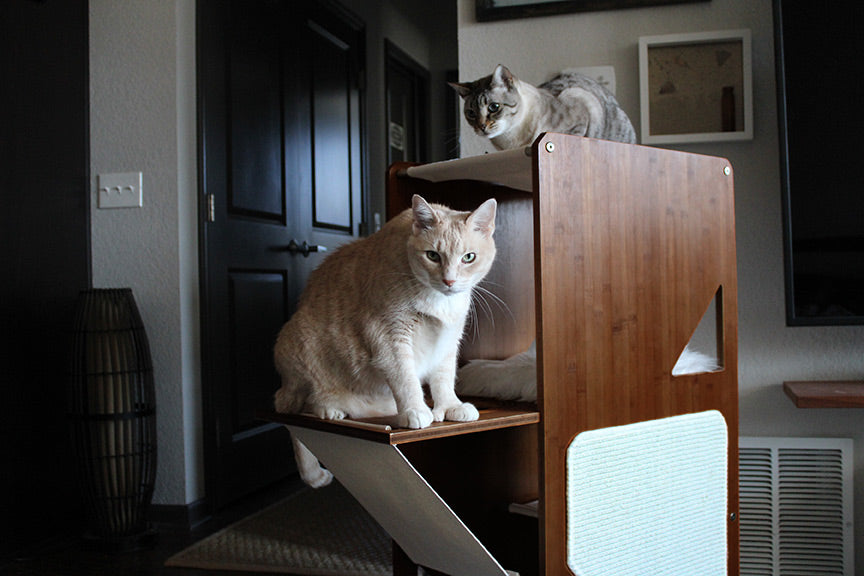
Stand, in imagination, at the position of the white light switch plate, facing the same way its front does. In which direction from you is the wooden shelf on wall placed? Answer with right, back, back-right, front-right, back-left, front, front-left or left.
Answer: front-left

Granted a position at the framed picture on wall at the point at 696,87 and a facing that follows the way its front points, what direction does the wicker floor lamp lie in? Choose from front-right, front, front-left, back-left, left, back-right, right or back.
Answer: right

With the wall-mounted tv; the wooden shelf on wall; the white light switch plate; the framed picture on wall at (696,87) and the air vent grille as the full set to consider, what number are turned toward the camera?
5

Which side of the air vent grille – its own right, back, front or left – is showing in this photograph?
front

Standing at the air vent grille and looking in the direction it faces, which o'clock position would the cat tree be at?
The cat tree is roughly at 1 o'clock from the air vent grille.

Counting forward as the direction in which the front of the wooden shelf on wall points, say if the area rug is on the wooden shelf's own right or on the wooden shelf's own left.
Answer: on the wooden shelf's own right

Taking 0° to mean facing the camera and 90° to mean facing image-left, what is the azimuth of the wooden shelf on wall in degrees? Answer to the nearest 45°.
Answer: approximately 0°

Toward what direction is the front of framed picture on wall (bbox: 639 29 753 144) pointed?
toward the camera

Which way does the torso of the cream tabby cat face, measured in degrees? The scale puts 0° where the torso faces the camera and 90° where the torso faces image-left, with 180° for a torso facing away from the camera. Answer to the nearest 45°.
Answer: approximately 315°

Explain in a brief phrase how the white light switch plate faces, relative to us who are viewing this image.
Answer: facing the viewer

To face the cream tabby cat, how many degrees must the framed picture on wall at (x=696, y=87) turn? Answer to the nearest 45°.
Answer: approximately 45° to its right
